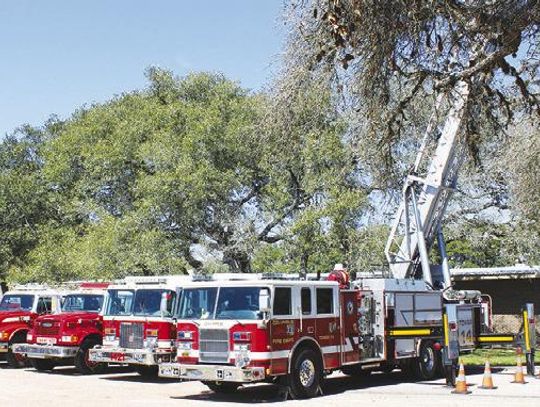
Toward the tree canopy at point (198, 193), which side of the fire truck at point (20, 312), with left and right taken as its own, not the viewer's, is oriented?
back

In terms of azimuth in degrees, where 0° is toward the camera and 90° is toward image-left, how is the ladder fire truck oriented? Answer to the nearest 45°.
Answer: approximately 45°

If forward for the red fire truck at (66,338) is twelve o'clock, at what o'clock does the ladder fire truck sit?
The ladder fire truck is roughly at 9 o'clock from the red fire truck.

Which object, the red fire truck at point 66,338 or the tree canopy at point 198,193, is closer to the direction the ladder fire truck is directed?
the red fire truck

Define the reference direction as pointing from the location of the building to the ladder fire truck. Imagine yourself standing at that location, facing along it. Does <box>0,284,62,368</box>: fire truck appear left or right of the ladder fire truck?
right

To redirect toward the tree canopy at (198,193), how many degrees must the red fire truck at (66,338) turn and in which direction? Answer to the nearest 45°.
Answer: approximately 180°

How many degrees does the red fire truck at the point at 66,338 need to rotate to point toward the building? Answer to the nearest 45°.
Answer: approximately 135° to its left
